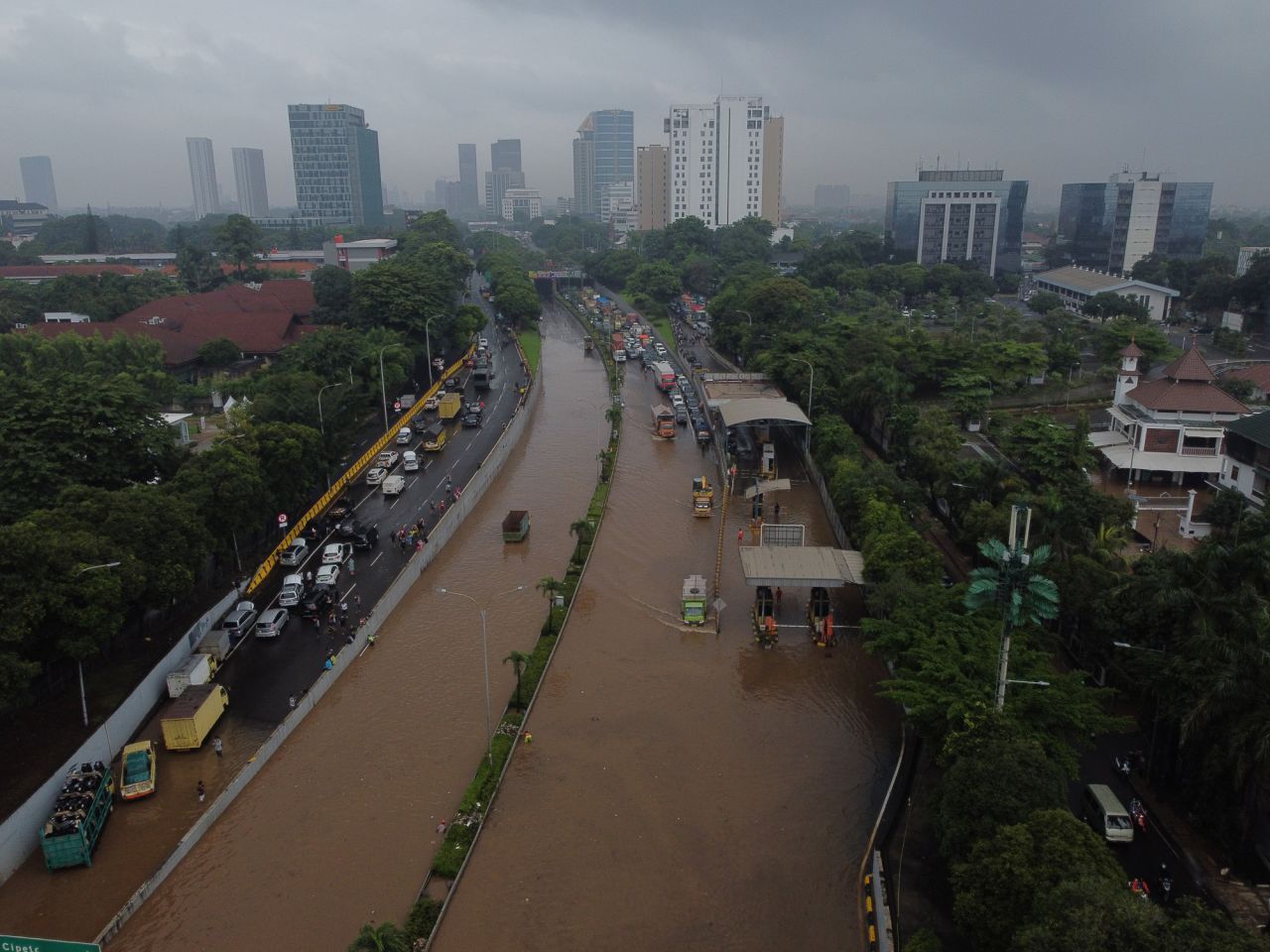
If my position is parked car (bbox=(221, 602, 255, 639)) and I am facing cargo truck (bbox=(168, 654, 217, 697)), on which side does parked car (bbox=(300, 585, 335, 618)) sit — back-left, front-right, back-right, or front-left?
back-left

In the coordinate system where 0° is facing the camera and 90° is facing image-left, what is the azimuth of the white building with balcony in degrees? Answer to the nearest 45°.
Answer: approximately 0°

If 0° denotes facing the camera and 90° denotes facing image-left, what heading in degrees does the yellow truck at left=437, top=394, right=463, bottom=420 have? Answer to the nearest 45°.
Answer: approximately 225°

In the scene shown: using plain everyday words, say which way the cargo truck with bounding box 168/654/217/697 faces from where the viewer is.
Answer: facing away from the viewer and to the right of the viewer

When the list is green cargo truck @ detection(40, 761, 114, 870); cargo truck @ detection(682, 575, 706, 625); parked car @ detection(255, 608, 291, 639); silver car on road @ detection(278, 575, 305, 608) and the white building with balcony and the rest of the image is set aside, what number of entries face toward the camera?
2

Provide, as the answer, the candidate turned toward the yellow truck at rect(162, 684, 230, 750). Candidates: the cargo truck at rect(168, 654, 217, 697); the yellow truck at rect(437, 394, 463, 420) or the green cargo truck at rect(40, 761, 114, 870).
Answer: the green cargo truck

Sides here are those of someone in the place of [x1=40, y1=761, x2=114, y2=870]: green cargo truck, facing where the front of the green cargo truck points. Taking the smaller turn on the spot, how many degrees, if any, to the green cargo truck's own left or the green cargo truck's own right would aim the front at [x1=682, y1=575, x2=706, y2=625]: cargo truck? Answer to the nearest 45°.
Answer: approximately 45° to the green cargo truck's own right

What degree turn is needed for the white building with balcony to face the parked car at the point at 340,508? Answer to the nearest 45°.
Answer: approximately 45° to its right

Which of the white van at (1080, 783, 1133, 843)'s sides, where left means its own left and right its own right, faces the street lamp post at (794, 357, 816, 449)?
back

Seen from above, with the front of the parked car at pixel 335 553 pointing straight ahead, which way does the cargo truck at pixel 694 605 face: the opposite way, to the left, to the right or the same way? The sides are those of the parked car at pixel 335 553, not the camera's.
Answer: the opposite way

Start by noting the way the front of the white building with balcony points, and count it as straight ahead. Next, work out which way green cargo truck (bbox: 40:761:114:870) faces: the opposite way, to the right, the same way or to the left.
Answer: the opposite way

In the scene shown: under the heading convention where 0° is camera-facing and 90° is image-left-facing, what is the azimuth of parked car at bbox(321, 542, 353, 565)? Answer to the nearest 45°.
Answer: approximately 225°

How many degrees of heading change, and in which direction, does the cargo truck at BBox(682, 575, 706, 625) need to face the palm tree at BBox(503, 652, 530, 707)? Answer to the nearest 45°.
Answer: approximately 45° to its right

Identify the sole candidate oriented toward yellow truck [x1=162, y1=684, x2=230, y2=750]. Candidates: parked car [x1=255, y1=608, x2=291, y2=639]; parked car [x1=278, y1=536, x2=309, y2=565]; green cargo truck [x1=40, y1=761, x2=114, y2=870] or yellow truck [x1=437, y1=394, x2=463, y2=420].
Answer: the green cargo truck

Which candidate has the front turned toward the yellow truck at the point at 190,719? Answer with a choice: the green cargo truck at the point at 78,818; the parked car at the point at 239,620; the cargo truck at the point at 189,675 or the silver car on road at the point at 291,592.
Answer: the green cargo truck

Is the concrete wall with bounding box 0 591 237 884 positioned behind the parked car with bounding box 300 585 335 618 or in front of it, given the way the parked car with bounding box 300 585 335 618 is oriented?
behind

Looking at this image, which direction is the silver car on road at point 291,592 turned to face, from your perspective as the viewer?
facing away from the viewer and to the right of the viewer
